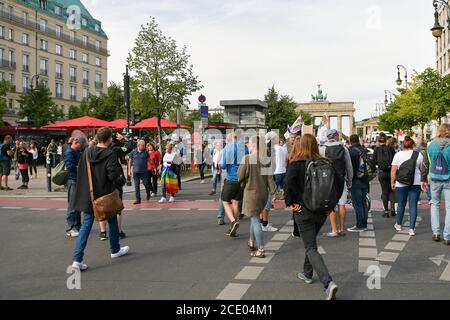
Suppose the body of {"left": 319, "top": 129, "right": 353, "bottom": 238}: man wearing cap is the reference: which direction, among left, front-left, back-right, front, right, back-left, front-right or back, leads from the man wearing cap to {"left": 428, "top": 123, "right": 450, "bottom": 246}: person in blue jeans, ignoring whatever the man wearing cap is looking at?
back-right

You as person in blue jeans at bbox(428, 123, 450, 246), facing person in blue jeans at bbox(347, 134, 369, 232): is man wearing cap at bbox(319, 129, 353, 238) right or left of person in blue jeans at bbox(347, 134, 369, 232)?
left

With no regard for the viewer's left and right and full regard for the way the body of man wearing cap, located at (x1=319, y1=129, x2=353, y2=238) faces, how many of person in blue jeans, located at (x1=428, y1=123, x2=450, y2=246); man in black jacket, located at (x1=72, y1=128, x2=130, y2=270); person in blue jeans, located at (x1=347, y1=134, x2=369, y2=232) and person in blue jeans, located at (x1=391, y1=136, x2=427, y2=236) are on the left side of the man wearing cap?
1

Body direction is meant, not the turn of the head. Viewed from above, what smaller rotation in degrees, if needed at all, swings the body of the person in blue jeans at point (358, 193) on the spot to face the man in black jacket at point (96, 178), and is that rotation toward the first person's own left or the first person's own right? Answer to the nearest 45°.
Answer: approximately 45° to the first person's own left

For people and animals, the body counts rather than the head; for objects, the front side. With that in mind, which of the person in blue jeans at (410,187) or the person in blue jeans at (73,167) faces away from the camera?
the person in blue jeans at (410,187)

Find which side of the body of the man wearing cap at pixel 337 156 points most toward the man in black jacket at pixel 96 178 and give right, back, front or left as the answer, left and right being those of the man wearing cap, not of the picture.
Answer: left

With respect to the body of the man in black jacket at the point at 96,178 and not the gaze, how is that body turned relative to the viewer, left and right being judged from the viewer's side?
facing away from the viewer and to the right of the viewer

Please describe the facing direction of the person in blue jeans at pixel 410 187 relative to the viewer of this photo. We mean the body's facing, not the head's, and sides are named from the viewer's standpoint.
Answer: facing away from the viewer

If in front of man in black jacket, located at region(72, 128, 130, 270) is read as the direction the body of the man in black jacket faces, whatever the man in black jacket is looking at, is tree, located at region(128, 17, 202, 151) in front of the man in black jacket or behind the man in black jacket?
in front

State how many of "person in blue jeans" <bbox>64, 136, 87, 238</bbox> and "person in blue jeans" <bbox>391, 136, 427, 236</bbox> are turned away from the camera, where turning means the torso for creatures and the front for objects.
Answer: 1
